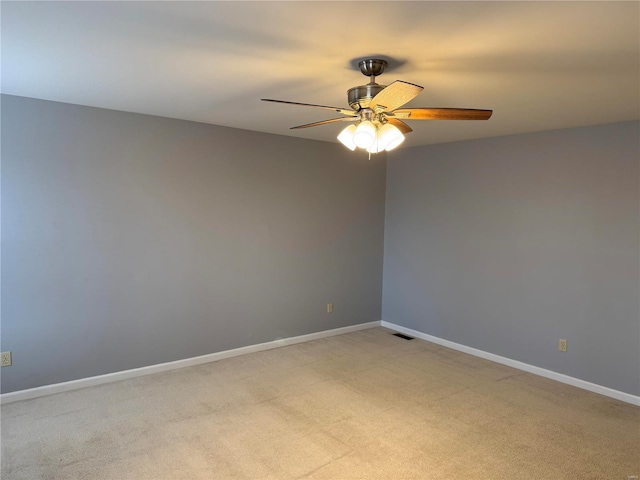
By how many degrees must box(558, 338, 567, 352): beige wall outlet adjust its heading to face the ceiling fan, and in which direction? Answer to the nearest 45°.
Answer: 0° — it already faces it

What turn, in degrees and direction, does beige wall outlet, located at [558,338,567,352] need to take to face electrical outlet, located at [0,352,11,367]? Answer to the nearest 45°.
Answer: approximately 45° to its right

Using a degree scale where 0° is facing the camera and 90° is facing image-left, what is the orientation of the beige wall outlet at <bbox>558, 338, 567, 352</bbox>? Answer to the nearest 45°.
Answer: approximately 0°
